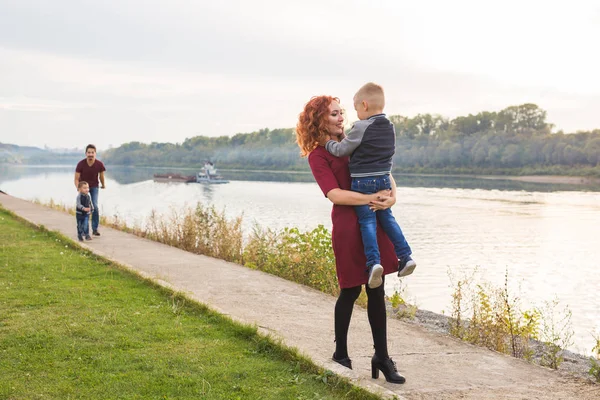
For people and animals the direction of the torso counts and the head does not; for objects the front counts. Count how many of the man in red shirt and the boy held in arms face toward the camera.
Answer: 1

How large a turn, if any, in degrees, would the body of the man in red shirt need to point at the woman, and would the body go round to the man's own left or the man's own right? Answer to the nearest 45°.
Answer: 0° — they already face them

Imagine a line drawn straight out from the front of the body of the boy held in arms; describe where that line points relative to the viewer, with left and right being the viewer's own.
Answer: facing away from the viewer and to the left of the viewer

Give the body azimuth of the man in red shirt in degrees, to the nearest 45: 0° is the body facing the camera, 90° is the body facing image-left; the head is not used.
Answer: approximately 0°

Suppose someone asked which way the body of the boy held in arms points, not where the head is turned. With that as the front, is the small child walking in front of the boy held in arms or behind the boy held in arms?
in front

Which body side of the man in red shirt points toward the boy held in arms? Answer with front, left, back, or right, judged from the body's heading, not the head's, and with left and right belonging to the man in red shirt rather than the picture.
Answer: front

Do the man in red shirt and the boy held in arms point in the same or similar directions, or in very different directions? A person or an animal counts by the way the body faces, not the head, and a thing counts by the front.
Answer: very different directions

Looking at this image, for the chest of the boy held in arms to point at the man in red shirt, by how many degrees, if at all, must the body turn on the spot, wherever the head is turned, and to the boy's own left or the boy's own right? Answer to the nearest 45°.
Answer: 0° — they already face them

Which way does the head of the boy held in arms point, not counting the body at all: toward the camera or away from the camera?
away from the camera
